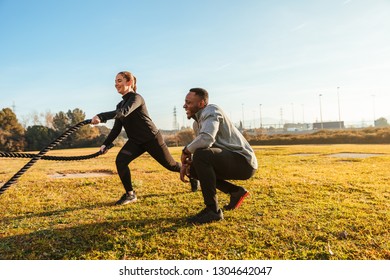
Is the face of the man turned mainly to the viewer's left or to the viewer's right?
to the viewer's left

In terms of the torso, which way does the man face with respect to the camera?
to the viewer's left

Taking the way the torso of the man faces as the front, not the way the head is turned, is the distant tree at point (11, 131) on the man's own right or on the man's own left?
on the man's own right

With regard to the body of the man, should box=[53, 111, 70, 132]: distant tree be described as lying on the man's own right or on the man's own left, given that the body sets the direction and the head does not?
on the man's own right

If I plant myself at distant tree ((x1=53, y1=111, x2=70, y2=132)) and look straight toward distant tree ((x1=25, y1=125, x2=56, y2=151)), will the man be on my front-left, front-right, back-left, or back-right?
front-left

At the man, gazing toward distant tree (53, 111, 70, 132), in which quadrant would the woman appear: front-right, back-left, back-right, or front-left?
front-left

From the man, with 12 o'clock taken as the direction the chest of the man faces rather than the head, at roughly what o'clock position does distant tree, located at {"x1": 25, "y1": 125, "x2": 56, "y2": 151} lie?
The distant tree is roughly at 2 o'clock from the man.
